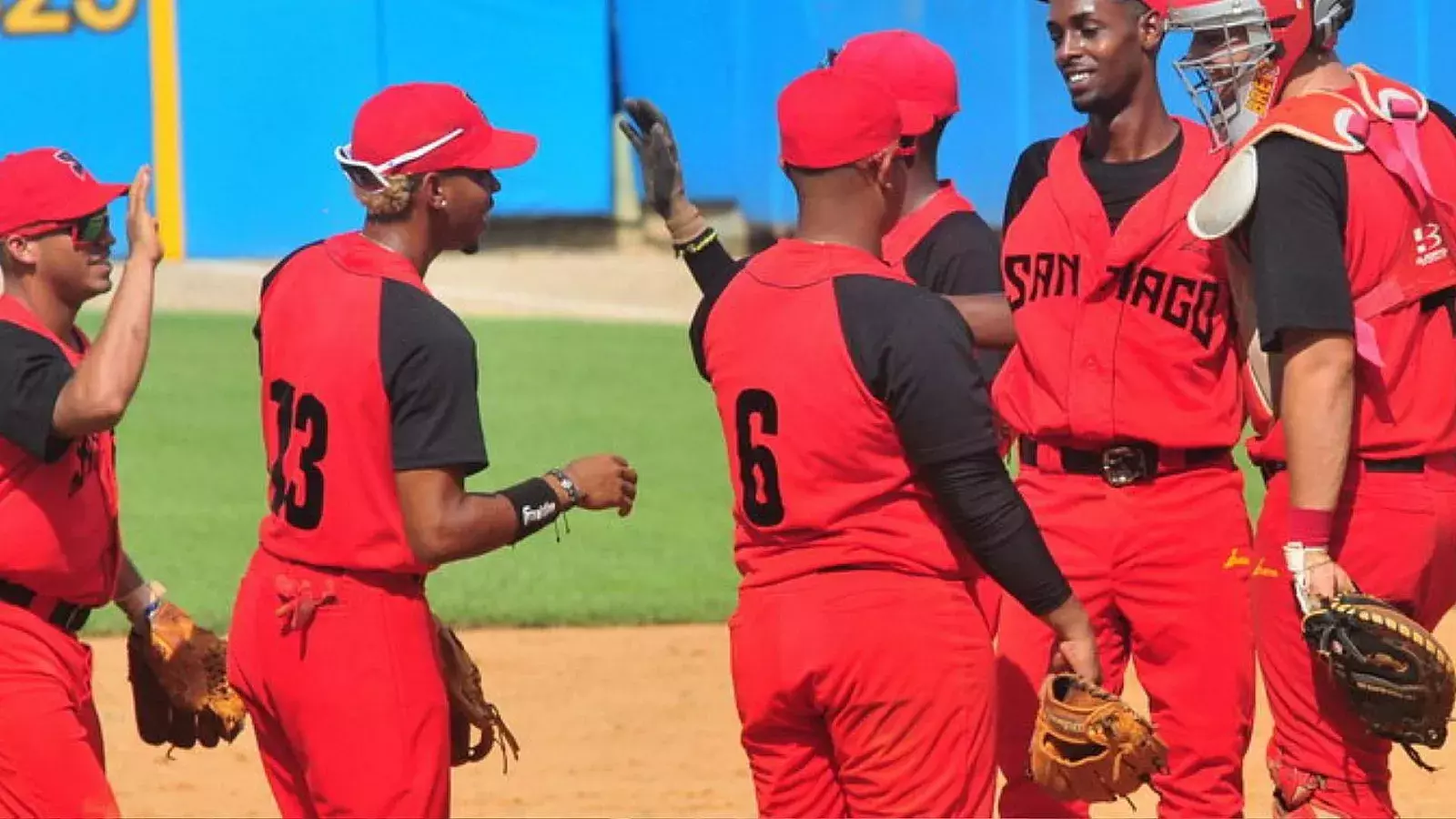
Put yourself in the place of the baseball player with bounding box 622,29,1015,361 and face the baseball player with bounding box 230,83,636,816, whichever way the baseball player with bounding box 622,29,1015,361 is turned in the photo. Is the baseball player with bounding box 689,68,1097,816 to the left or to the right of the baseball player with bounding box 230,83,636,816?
left

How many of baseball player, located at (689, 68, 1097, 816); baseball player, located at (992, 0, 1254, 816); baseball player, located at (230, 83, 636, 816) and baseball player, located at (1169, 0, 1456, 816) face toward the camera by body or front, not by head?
1

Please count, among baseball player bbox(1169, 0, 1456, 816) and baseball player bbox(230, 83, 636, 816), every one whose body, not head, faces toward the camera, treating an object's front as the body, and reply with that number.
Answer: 0

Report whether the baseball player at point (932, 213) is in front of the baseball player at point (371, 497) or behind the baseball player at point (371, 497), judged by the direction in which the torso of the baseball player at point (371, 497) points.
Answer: in front

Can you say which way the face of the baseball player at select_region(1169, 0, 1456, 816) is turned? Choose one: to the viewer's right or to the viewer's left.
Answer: to the viewer's left

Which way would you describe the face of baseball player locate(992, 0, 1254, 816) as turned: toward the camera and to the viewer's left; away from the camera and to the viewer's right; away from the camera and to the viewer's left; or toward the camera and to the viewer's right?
toward the camera and to the viewer's left

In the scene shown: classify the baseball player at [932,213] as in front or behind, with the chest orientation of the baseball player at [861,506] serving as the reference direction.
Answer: in front

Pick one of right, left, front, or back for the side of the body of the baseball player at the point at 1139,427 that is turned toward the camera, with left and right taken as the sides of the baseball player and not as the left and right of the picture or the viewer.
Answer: front

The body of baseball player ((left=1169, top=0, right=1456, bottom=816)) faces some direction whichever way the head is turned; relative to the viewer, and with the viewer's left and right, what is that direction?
facing away from the viewer and to the left of the viewer

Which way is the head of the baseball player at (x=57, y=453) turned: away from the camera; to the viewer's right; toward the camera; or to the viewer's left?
to the viewer's right

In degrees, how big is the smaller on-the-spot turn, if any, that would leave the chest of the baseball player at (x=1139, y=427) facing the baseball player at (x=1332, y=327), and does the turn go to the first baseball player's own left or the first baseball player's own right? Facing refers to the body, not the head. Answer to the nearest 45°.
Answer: approximately 45° to the first baseball player's own left

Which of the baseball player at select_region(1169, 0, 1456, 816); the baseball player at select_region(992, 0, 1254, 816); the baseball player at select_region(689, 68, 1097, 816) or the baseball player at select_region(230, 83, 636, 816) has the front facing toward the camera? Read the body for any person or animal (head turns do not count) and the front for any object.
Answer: the baseball player at select_region(992, 0, 1254, 816)

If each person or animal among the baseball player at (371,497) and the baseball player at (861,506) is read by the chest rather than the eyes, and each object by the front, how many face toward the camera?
0

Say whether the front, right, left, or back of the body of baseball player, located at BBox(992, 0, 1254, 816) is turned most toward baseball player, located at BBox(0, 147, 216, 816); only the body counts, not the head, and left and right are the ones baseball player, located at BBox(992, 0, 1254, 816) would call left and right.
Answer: right

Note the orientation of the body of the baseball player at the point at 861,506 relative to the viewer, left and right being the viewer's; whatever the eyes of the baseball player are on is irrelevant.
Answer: facing away from the viewer and to the right of the viewer

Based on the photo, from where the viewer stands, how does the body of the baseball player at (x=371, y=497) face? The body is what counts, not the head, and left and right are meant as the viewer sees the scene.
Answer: facing away from the viewer and to the right of the viewer

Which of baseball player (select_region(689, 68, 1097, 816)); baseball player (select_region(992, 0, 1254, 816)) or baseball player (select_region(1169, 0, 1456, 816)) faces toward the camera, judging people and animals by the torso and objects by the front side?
baseball player (select_region(992, 0, 1254, 816))
